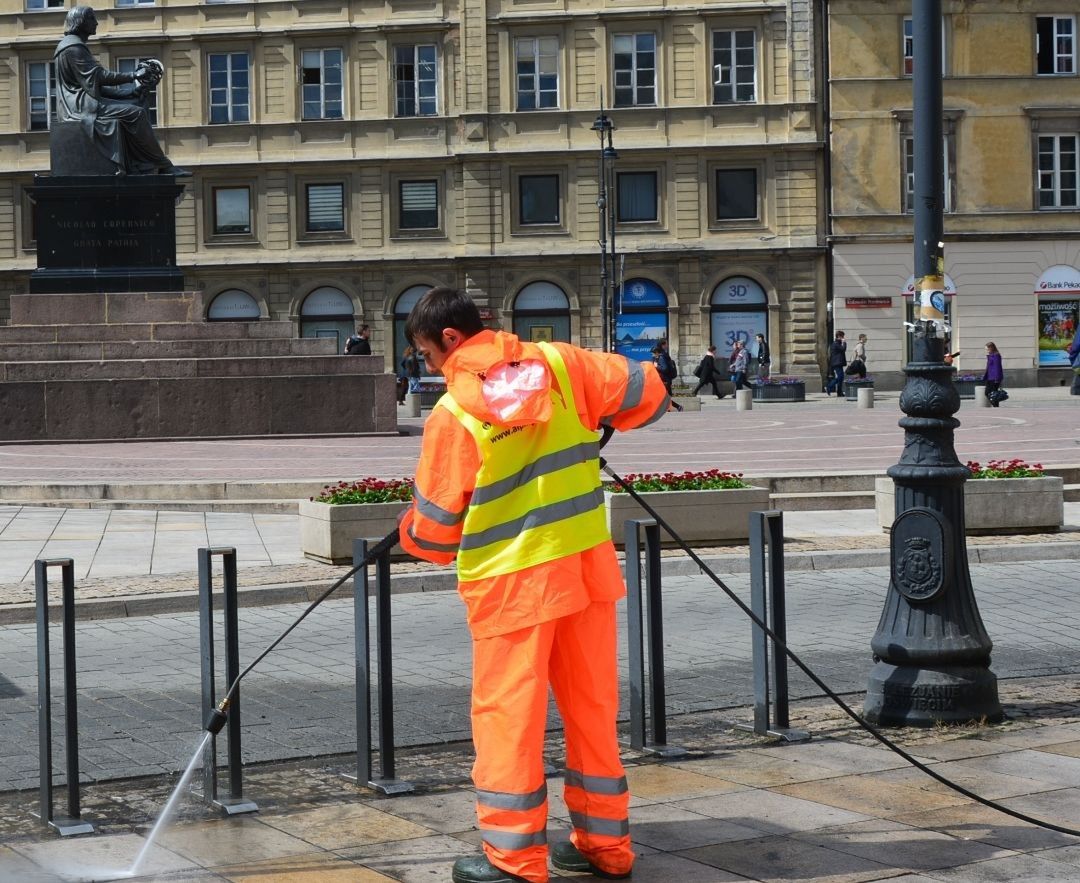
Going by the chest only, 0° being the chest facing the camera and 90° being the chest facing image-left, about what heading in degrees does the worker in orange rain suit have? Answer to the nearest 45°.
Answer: approximately 135°

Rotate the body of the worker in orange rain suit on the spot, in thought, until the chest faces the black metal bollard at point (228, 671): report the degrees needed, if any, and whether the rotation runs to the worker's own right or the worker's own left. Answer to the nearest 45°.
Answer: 0° — they already face it

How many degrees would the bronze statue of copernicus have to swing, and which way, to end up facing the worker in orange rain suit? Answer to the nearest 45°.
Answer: approximately 90° to its right

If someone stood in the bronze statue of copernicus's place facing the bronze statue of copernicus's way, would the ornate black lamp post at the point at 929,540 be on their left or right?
on their right

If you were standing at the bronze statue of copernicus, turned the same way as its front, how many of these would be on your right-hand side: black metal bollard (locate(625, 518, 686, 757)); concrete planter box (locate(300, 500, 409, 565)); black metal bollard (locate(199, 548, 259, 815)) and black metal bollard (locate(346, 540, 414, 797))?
4

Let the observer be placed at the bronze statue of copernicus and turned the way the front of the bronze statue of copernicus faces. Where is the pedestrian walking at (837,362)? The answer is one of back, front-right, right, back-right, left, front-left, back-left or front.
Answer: front-left

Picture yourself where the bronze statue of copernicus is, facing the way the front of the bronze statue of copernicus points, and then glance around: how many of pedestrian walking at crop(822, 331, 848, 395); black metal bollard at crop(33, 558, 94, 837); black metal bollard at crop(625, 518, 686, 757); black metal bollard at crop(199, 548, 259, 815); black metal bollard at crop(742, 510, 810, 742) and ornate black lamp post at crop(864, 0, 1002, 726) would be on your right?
5

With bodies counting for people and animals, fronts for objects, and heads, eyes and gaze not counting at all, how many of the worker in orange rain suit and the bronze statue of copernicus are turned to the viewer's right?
1

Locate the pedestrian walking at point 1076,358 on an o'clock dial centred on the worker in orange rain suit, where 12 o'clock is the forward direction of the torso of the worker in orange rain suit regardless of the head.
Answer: The pedestrian walking is roughly at 2 o'clock from the worker in orange rain suit.

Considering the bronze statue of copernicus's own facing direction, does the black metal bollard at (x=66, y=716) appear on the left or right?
on its right

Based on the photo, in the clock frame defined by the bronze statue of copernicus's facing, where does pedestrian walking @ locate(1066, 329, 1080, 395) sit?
The pedestrian walking is roughly at 11 o'clock from the bronze statue of copernicus.

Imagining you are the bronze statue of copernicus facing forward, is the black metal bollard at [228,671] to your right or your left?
on your right

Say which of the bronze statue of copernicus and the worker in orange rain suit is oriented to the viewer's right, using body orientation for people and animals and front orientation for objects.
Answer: the bronze statue of copernicus

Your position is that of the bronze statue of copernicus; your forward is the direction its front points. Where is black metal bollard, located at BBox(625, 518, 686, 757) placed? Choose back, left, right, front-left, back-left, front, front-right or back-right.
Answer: right

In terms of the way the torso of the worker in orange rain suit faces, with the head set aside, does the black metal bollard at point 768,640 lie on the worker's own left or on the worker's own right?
on the worker's own right

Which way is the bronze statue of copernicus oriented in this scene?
to the viewer's right
